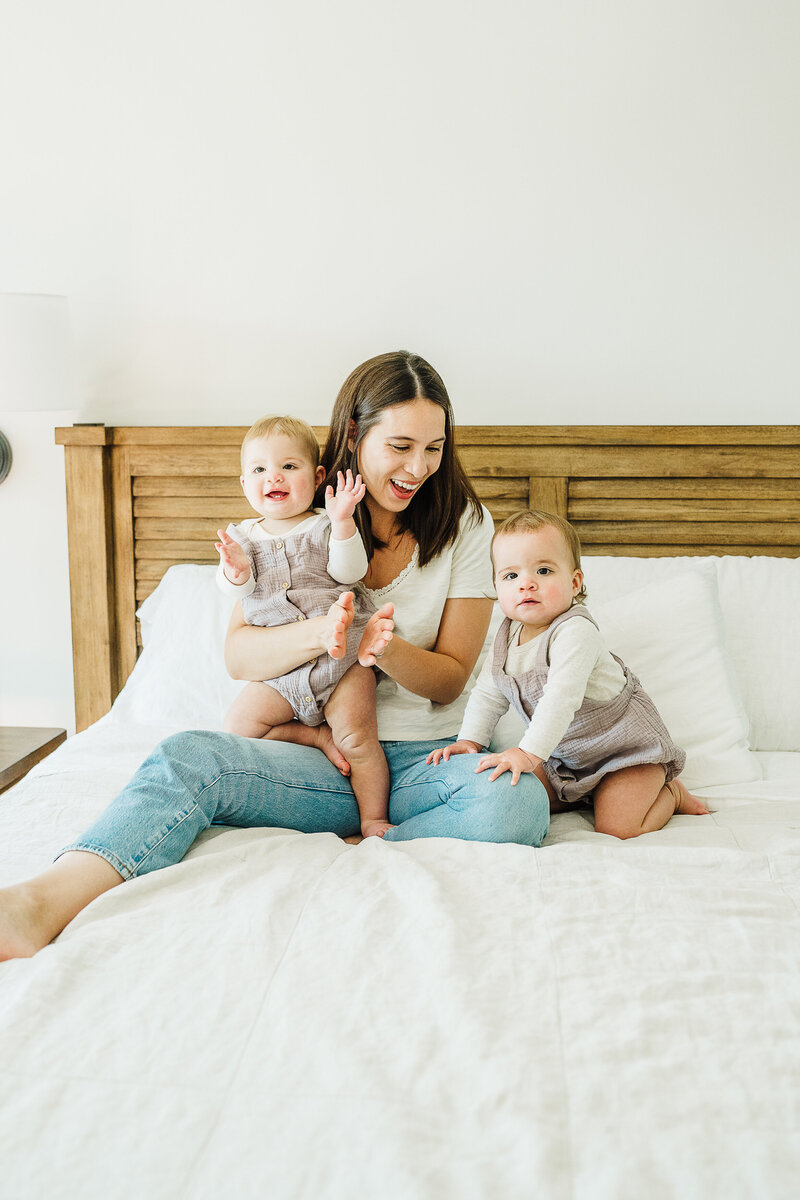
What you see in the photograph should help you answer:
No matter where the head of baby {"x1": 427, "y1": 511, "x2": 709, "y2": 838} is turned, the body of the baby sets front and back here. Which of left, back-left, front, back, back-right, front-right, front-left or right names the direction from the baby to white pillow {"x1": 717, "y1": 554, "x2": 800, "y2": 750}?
back

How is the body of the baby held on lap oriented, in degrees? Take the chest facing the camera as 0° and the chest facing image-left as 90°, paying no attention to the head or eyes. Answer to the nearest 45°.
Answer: approximately 0°

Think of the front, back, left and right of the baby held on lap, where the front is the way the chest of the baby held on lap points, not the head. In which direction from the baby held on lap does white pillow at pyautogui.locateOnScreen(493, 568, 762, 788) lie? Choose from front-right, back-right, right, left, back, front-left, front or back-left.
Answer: left

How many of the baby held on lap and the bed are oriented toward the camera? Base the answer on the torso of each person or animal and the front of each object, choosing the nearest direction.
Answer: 2

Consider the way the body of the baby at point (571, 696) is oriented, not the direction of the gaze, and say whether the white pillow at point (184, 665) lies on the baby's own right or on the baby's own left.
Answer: on the baby's own right
